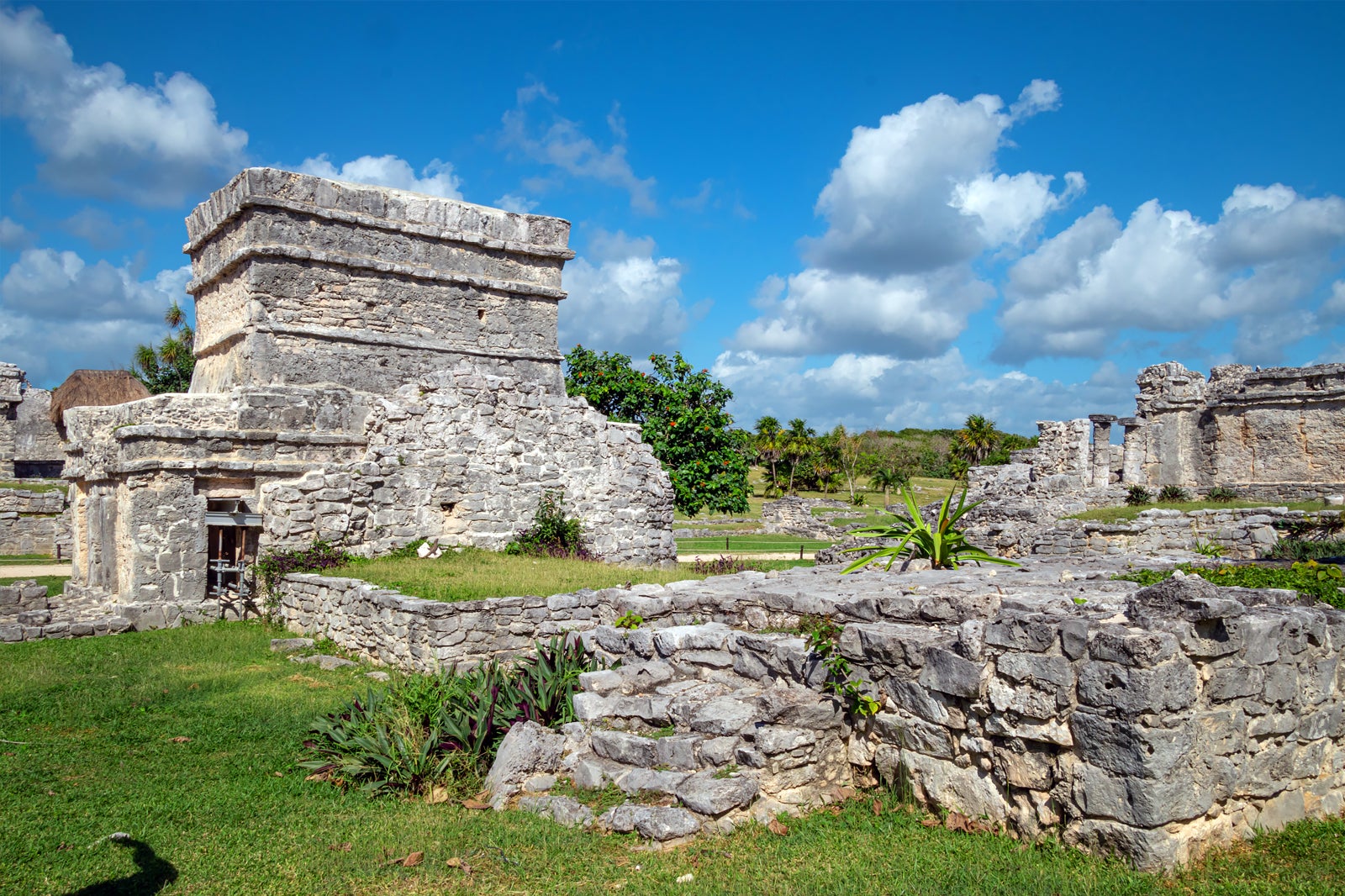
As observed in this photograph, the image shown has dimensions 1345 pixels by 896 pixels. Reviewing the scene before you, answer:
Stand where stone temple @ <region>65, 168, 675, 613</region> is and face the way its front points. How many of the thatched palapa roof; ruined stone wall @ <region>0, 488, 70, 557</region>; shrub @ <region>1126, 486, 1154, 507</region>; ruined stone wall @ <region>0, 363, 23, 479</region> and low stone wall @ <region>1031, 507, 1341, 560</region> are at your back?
2

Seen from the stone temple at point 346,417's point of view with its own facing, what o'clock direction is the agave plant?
The agave plant is roughly at 8 o'clock from the stone temple.

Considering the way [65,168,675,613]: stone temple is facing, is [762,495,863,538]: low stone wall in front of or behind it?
behind

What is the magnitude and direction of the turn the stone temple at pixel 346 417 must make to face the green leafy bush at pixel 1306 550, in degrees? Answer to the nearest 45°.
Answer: approximately 135° to its left

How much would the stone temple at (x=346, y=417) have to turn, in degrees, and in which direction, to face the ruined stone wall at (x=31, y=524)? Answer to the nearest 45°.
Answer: approximately 45° to its right

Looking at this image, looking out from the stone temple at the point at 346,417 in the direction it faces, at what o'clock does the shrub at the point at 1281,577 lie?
The shrub is roughly at 8 o'clock from the stone temple.

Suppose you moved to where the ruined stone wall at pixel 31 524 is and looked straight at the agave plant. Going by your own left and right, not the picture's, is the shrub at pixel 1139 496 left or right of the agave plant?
left

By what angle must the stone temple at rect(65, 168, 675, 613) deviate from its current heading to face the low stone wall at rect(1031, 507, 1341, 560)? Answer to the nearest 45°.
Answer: approximately 180°

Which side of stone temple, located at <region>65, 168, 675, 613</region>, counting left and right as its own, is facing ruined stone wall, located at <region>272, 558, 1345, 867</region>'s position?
left

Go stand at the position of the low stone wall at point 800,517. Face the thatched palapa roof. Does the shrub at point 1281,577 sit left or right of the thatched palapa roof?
left

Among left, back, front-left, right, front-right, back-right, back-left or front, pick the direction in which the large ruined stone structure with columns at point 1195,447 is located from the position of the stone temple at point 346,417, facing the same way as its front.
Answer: back

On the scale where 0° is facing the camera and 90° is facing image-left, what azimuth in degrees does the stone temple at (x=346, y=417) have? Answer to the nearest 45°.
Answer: approximately 90°

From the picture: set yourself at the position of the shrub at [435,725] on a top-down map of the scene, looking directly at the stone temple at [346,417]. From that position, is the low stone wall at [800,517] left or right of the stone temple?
right

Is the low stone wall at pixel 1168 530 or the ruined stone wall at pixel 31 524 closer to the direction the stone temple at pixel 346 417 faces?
the ruined stone wall
